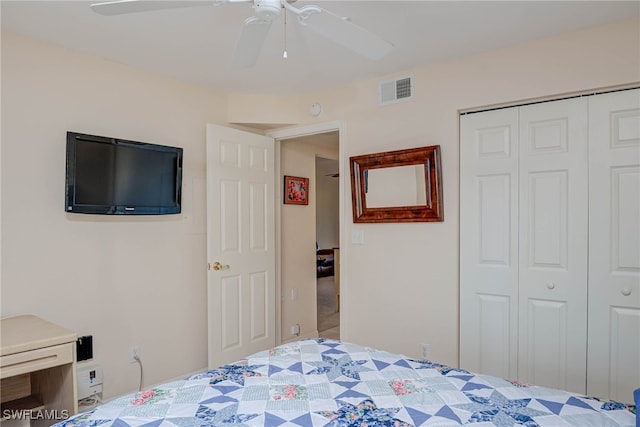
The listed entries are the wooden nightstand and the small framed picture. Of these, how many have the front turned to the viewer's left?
0

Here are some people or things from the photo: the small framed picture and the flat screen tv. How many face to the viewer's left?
0

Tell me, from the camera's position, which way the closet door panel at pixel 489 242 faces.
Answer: facing the viewer and to the left of the viewer

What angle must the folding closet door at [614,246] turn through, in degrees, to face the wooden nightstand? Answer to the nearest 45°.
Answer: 0° — it already faces it

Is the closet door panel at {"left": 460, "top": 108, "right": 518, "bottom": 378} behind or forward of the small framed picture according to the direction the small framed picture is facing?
forward

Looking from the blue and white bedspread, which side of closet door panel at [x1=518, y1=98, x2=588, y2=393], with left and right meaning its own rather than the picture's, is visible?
front

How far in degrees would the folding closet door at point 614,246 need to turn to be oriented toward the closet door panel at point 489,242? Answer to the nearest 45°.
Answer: approximately 45° to its right

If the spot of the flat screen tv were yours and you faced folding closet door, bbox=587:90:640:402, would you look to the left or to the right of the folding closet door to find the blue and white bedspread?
right

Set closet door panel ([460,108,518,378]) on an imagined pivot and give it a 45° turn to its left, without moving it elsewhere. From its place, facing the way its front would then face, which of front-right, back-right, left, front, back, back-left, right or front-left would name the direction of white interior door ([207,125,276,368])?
right

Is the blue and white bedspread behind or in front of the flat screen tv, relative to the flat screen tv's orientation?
in front

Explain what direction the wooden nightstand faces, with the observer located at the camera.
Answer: facing the viewer and to the right of the viewer
